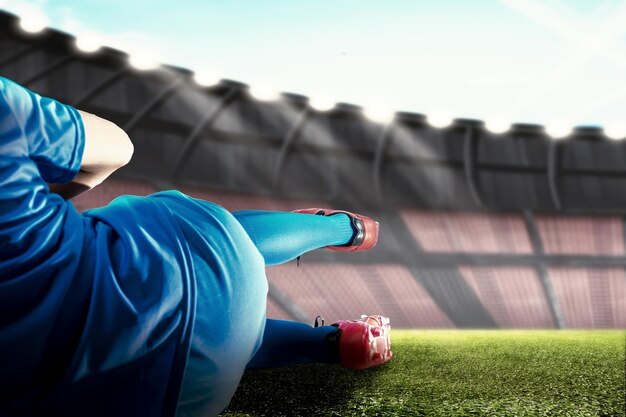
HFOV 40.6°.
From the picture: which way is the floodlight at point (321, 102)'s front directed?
toward the camera

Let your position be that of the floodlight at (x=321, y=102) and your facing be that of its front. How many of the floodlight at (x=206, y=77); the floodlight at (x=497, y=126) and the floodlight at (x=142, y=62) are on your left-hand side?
1

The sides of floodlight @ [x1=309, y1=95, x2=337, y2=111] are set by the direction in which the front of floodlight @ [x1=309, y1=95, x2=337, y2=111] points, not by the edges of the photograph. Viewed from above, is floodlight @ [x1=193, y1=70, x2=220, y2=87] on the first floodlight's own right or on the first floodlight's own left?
on the first floodlight's own right

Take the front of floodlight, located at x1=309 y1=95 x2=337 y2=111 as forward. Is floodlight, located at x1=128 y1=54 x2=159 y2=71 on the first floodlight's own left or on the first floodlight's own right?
on the first floodlight's own right

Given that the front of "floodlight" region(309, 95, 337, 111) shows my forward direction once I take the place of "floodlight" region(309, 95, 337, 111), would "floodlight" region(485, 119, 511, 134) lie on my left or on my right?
on my left

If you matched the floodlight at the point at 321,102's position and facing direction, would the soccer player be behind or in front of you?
in front
